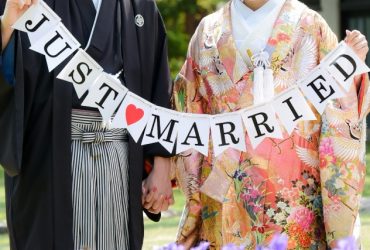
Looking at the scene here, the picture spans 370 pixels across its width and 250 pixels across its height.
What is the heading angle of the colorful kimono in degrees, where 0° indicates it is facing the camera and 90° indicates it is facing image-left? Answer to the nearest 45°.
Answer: approximately 0°

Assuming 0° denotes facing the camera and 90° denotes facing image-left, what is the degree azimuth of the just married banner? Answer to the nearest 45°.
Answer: approximately 0°

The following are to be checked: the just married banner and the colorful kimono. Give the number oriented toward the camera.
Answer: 2
